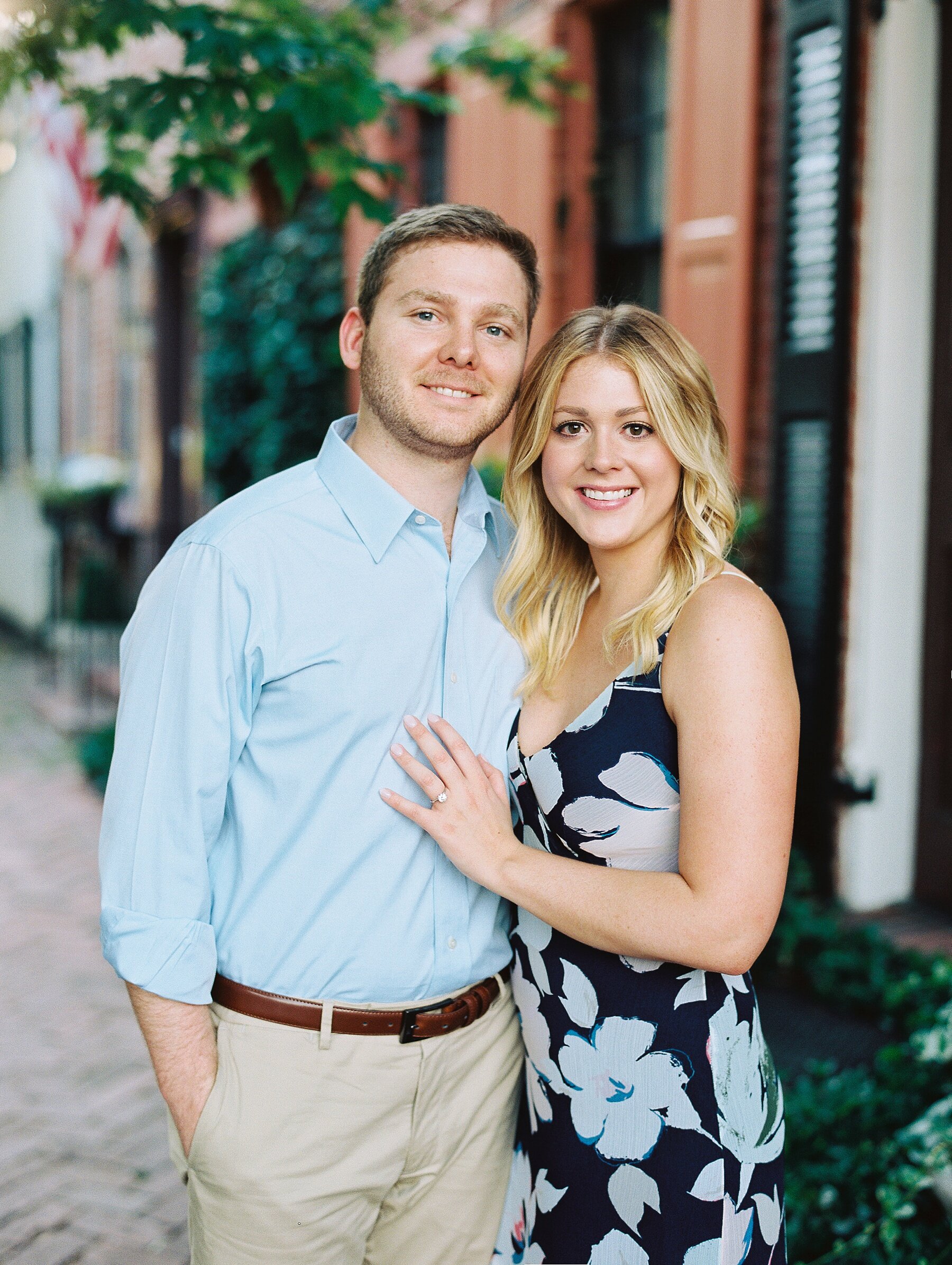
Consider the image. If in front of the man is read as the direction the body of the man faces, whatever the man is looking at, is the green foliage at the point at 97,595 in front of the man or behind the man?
behind

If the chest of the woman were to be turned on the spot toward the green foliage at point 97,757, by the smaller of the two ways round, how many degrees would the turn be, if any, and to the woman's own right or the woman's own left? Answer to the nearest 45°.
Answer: approximately 90° to the woman's own right

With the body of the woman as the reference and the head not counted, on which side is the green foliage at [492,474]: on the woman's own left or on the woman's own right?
on the woman's own right

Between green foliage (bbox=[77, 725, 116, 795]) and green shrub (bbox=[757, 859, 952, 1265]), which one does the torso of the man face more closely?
the green shrub

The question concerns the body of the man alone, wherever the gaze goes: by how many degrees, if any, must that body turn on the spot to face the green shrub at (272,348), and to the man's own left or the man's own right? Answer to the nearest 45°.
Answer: approximately 135° to the man's own left

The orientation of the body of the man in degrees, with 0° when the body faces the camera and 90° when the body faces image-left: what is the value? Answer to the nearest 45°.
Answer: approximately 315°

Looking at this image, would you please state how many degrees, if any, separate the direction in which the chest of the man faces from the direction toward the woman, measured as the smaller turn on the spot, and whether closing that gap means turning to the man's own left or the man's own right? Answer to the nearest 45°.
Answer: approximately 45° to the man's own left

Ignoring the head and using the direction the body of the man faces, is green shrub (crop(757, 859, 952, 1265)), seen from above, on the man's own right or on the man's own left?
on the man's own left

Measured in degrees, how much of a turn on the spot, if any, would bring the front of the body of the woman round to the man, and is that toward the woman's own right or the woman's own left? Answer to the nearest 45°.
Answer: approximately 45° to the woman's own right

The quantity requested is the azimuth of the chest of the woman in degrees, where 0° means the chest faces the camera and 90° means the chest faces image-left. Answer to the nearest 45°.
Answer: approximately 45°
